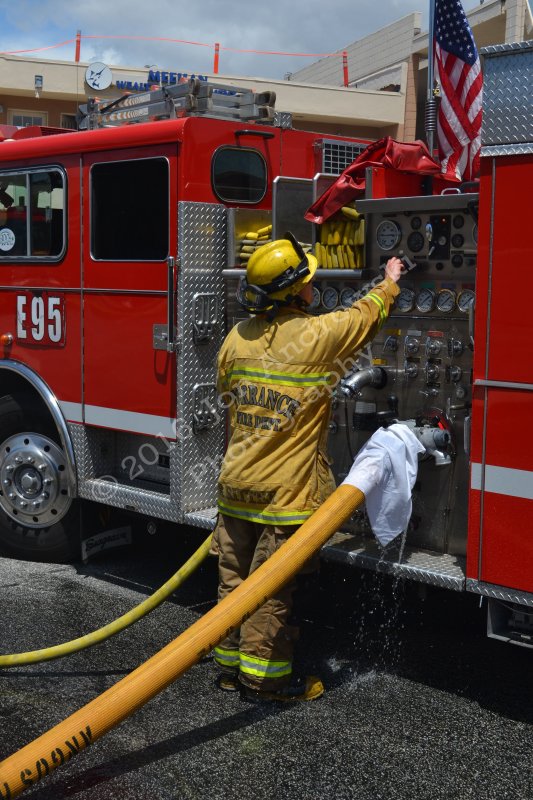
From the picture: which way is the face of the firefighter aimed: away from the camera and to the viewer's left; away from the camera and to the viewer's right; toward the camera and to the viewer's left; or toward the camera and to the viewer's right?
away from the camera and to the viewer's right

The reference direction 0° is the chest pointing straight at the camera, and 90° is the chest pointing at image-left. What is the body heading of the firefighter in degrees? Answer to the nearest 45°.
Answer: approximately 225°

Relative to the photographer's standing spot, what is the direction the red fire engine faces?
facing away from the viewer and to the left of the viewer

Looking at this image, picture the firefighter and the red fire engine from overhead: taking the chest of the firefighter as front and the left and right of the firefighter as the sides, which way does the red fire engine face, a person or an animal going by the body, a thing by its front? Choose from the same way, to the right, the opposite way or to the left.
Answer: to the left
